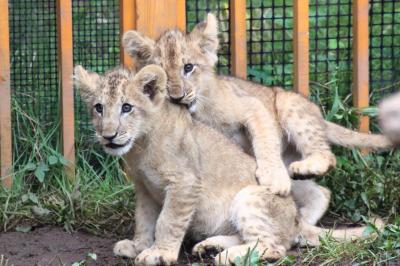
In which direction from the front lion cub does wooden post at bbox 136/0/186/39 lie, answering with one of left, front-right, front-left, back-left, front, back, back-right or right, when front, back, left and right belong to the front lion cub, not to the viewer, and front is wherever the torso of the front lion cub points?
back-right

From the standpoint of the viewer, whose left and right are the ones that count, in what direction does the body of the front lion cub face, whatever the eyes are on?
facing the viewer and to the left of the viewer
